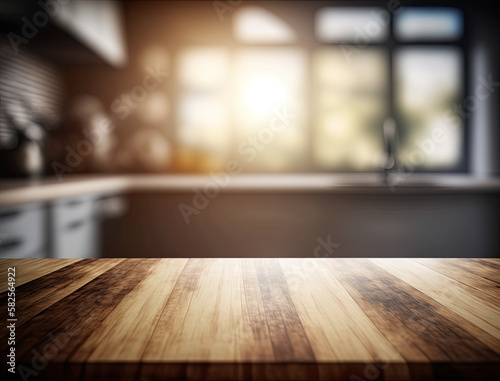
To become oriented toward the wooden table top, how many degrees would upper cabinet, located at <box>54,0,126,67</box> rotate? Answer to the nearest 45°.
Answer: approximately 90° to its right

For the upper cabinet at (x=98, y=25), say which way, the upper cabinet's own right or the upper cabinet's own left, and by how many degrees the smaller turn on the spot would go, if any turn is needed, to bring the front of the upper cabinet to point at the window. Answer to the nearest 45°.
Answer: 0° — it already faces it

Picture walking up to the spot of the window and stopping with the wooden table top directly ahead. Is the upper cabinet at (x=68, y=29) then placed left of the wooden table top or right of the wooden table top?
right

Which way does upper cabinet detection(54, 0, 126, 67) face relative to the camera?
to the viewer's right
